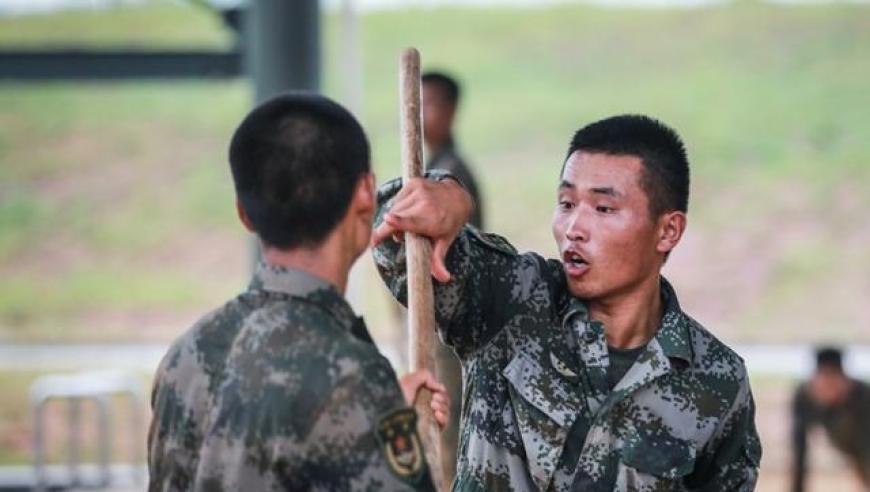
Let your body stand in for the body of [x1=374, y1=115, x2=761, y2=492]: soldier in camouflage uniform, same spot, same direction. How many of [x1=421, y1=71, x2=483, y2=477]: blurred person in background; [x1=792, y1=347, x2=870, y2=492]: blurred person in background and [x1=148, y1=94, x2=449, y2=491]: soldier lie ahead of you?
1

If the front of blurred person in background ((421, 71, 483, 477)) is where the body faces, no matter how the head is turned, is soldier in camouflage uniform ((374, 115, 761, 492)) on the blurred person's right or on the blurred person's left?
on the blurred person's left

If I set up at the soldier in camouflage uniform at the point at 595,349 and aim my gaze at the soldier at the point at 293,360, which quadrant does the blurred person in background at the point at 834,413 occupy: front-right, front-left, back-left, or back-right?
back-right

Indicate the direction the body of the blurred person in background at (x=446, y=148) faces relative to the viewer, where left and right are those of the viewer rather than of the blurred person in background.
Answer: facing the viewer and to the left of the viewer

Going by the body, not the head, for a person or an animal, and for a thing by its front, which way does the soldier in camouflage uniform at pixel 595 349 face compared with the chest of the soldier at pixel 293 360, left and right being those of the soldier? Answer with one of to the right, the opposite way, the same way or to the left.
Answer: the opposite way

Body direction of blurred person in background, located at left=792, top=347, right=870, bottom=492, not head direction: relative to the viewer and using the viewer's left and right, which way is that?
facing the viewer

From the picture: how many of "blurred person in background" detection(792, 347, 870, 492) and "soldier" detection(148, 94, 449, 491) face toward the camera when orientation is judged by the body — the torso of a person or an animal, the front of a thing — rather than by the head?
1

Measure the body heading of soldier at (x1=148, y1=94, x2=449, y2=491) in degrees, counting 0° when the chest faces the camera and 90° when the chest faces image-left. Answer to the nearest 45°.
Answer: approximately 225°

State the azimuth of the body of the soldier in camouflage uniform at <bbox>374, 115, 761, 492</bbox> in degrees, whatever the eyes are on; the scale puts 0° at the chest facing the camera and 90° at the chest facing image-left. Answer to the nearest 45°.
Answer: approximately 45°

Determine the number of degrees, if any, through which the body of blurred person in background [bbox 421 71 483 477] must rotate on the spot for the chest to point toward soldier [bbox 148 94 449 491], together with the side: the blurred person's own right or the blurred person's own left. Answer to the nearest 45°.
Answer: approximately 45° to the blurred person's own left

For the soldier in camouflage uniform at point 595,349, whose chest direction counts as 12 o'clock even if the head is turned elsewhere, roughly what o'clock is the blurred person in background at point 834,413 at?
The blurred person in background is roughly at 5 o'clock from the soldier in camouflage uniform.

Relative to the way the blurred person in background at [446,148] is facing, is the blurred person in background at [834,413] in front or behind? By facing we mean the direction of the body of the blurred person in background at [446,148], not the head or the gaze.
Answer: behind

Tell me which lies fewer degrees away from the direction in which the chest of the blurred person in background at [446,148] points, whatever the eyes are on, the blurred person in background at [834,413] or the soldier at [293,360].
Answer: the soldier
